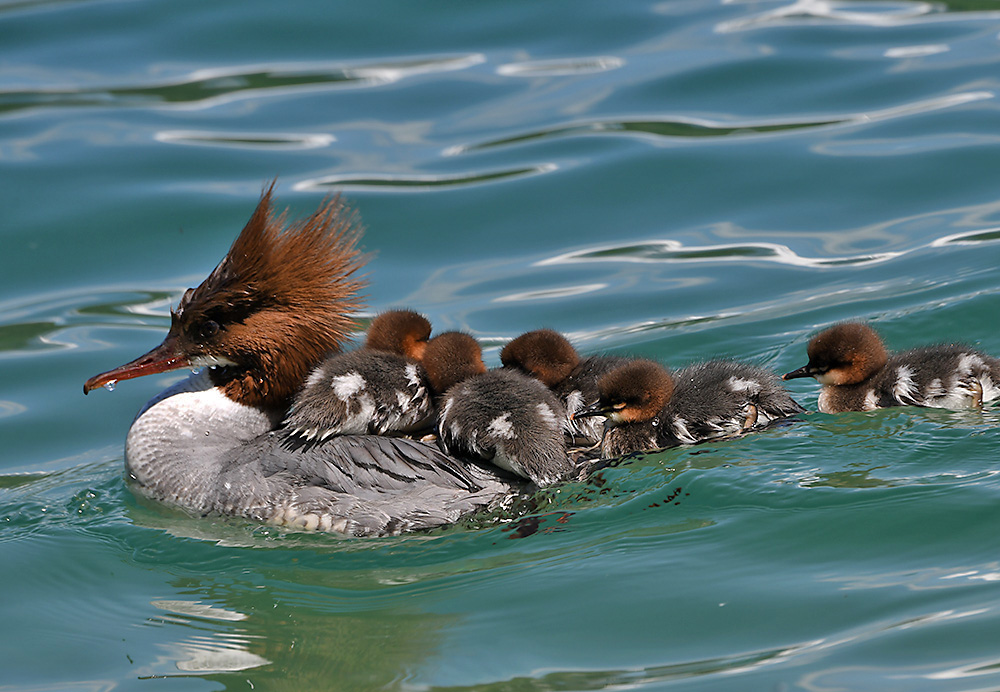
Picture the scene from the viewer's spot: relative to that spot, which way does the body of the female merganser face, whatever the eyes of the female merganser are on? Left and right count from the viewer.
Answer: facing to the left of the viewer

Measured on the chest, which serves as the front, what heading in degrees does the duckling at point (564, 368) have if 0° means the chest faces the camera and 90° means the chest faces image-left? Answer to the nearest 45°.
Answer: approximately 90°

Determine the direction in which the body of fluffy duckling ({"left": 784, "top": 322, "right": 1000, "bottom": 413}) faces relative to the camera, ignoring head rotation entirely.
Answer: to the viewer's left

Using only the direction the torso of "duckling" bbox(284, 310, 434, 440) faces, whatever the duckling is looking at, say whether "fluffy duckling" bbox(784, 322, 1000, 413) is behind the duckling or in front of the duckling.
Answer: in front

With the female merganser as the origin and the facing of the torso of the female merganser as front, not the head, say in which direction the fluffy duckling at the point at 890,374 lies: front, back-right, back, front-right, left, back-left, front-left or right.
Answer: back

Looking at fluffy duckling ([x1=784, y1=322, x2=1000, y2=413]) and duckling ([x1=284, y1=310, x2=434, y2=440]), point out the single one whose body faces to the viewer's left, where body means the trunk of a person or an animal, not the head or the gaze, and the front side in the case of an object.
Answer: the fluffy duckling

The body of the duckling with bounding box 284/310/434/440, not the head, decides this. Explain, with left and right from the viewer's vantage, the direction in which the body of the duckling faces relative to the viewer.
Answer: facing away from the viewer and to the right of the viewer
